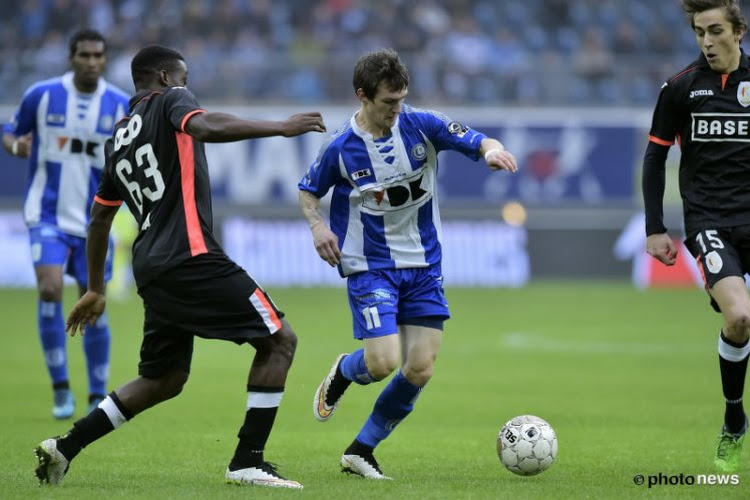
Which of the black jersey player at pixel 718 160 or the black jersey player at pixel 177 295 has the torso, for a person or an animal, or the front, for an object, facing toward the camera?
the black jersey player at pixel 718 160

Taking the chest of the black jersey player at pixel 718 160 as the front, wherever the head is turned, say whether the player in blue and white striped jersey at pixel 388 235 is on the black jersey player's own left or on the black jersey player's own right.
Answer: on the black jersey player's own right

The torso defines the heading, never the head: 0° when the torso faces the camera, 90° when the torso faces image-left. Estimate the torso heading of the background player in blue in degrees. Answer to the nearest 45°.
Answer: approximately 0°

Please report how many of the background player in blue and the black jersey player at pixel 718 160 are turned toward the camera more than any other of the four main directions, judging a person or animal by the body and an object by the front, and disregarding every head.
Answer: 2

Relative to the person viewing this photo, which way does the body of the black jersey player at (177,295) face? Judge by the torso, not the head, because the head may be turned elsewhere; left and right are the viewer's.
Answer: facing away from the viewer and to the right of the viewer

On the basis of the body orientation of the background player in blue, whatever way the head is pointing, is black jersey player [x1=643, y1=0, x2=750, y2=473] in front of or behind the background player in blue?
in front

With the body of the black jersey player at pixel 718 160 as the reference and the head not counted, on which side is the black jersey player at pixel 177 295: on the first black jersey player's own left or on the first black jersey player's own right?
on the first black jersey player's own right

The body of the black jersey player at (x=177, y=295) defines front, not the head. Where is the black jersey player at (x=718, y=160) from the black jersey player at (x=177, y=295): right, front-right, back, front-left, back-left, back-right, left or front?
front-right

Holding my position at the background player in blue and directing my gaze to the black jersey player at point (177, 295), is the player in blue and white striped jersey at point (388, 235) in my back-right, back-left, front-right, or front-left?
front-left

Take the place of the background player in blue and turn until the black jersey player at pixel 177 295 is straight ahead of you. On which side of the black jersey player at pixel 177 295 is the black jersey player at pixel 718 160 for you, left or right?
left

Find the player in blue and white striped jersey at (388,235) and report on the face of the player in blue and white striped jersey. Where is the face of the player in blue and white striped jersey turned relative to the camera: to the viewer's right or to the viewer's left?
to the viewer's right

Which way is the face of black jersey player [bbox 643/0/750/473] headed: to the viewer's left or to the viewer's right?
to the viewer's left

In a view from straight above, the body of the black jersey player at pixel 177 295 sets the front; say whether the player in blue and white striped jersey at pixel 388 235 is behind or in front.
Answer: in front

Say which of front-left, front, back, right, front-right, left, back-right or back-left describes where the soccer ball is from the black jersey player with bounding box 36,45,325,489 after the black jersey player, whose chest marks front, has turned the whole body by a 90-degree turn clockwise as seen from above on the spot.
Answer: front-left

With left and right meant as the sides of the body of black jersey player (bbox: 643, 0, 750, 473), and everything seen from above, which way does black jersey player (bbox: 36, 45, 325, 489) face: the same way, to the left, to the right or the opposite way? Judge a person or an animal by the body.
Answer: the opposite way

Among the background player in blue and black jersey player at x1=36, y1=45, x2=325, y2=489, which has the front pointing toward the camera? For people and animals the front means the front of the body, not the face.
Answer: the background player in blue

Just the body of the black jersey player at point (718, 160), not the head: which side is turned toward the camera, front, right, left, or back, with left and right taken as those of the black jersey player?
front
